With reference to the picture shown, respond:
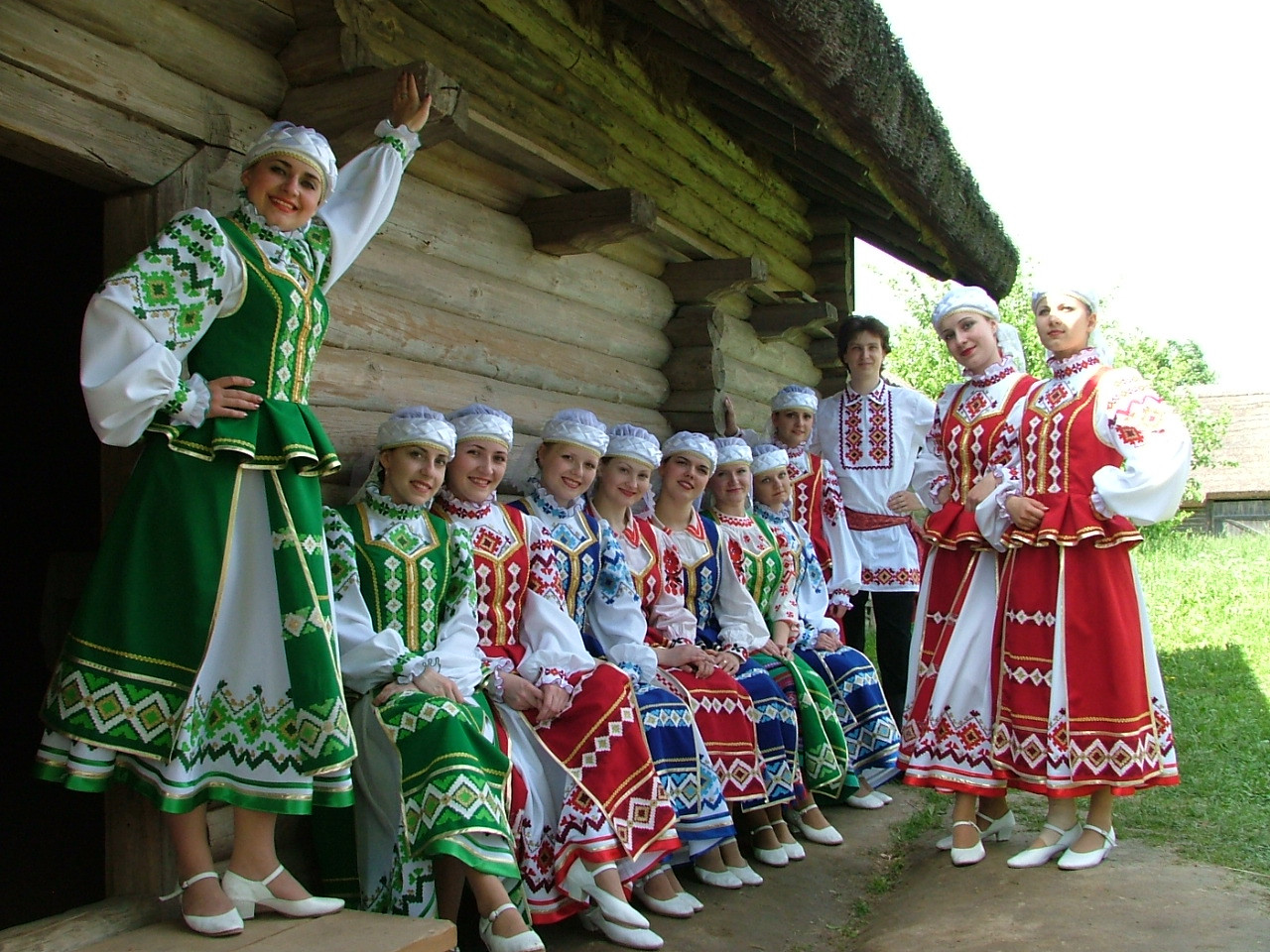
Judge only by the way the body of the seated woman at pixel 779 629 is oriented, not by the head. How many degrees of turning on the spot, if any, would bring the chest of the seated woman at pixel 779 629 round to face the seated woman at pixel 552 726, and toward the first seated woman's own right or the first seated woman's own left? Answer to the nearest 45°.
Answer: approximately 90° to the first seated woman's own right

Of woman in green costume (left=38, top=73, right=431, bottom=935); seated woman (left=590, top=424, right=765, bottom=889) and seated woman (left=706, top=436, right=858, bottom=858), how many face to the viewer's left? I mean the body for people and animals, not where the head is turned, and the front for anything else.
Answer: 0

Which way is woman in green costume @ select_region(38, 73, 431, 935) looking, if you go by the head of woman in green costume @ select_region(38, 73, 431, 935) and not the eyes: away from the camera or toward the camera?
toward the camera

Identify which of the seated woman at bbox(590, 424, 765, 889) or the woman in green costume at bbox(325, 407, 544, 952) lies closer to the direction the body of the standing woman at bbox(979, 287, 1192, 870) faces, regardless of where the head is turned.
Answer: the woman in green costume

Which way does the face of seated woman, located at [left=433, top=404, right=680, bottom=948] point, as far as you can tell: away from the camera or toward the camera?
toward the camera

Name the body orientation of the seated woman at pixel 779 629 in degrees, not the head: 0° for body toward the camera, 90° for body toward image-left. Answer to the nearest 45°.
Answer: approximately 315°

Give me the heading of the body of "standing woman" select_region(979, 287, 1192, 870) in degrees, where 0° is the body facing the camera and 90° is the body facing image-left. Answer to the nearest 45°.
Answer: approximately 45°

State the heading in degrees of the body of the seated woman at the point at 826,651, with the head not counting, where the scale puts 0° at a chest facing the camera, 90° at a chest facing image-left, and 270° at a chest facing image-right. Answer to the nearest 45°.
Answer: approximately 315°

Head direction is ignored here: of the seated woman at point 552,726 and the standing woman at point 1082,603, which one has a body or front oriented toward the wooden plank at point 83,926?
the standing woman

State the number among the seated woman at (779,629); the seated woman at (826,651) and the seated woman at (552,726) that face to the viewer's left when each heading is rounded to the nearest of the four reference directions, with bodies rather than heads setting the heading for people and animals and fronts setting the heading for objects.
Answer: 0

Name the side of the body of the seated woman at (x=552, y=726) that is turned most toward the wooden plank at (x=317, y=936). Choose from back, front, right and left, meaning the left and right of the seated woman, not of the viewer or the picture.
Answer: right

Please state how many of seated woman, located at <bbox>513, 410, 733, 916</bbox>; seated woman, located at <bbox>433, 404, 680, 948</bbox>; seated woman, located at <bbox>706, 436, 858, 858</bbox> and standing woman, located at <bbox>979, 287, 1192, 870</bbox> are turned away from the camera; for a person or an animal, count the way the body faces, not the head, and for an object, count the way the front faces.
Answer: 0

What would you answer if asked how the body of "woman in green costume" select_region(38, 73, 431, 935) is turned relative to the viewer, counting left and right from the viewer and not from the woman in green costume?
facing the viewer and to the right of the viewer

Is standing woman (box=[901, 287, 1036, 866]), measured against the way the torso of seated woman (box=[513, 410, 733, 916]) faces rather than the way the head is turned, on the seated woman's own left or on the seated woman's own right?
on the seated woman's own left
